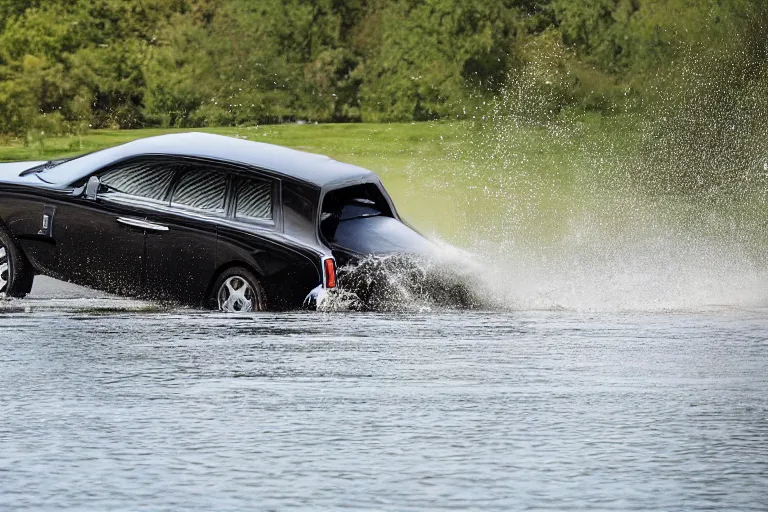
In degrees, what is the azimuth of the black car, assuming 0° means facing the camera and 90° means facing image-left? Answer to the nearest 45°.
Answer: approximately 135°
